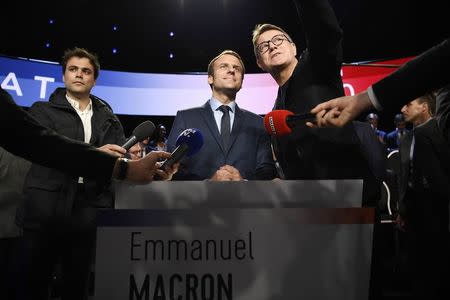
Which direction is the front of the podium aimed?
toward the camera

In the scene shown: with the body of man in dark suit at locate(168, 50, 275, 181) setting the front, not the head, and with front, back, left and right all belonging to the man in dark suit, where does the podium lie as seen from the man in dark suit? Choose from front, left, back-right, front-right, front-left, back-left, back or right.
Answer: front

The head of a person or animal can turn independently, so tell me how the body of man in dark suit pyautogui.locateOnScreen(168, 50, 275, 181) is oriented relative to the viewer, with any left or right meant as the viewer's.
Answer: facing the viewer

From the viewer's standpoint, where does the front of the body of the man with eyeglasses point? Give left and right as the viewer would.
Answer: facing the viewer and to the left of the viewer

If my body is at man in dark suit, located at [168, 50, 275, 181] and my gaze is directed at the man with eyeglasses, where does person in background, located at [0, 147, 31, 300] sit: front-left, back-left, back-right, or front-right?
back-right

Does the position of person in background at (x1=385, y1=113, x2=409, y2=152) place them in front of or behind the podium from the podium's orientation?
behind

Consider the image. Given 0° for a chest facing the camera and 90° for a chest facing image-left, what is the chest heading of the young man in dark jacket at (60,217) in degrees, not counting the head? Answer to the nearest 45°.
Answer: approximately 315°

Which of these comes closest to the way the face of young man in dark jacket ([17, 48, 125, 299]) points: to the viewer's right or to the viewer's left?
to the viewer's right
